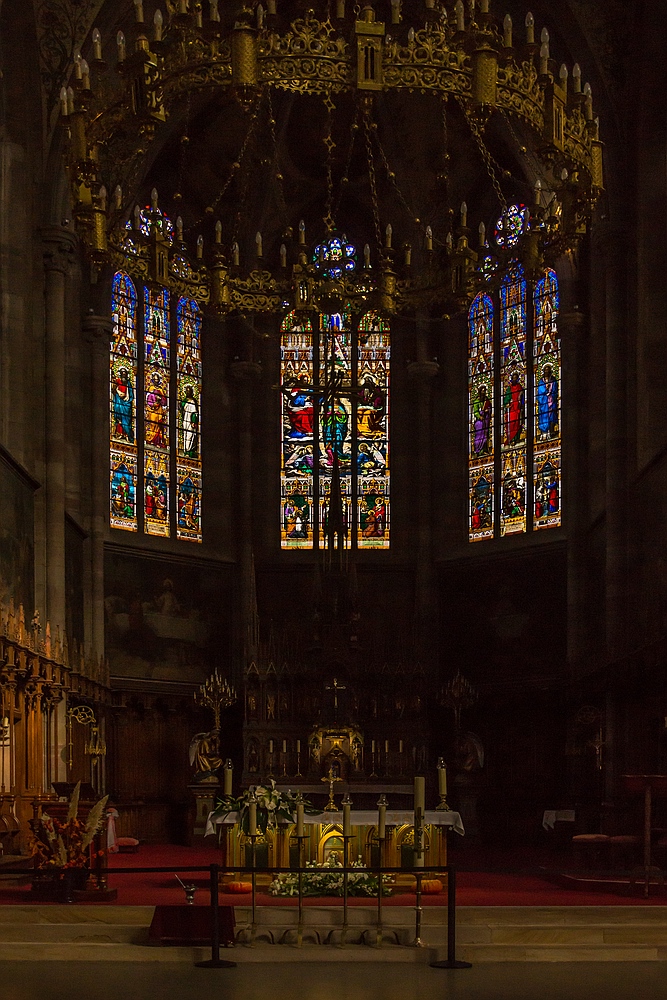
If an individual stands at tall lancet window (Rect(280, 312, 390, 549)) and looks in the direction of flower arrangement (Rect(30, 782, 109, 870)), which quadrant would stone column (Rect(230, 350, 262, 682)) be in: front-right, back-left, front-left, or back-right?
front-right

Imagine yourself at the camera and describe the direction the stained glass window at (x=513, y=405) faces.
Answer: facing the viewer and to the left of the viewer

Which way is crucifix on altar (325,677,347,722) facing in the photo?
toward the camera

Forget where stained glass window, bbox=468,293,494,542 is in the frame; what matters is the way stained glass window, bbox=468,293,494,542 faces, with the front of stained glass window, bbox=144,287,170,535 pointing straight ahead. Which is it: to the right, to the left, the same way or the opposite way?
to the right

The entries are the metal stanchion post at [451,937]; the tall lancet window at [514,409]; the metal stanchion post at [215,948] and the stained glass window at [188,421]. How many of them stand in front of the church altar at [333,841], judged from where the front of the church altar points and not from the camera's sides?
2

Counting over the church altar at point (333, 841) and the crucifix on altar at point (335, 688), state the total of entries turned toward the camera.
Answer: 2

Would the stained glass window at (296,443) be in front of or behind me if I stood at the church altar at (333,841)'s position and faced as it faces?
behind

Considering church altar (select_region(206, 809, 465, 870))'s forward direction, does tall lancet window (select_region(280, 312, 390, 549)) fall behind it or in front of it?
behind

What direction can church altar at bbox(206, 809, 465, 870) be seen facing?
toward the camera

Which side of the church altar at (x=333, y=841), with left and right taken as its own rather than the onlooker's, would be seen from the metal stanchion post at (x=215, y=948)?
front

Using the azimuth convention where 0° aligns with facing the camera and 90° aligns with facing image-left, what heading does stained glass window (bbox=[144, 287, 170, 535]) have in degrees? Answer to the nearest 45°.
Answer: approximately 315°
